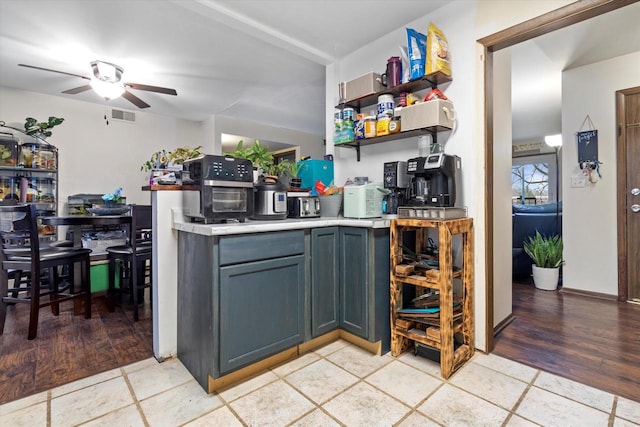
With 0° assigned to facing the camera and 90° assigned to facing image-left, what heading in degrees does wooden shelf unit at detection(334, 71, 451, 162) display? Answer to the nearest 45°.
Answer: approximately 45°

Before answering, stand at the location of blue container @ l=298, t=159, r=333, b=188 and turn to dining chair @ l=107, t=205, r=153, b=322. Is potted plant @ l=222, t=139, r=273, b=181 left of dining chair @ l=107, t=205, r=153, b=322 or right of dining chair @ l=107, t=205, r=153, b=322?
left

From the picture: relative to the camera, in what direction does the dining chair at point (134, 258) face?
facing away from the viewer and to the left of the viewer

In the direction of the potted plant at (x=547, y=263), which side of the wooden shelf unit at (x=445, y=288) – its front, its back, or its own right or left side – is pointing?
back

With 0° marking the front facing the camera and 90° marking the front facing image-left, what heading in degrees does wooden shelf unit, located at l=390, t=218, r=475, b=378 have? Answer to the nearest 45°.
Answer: approximately 45°
